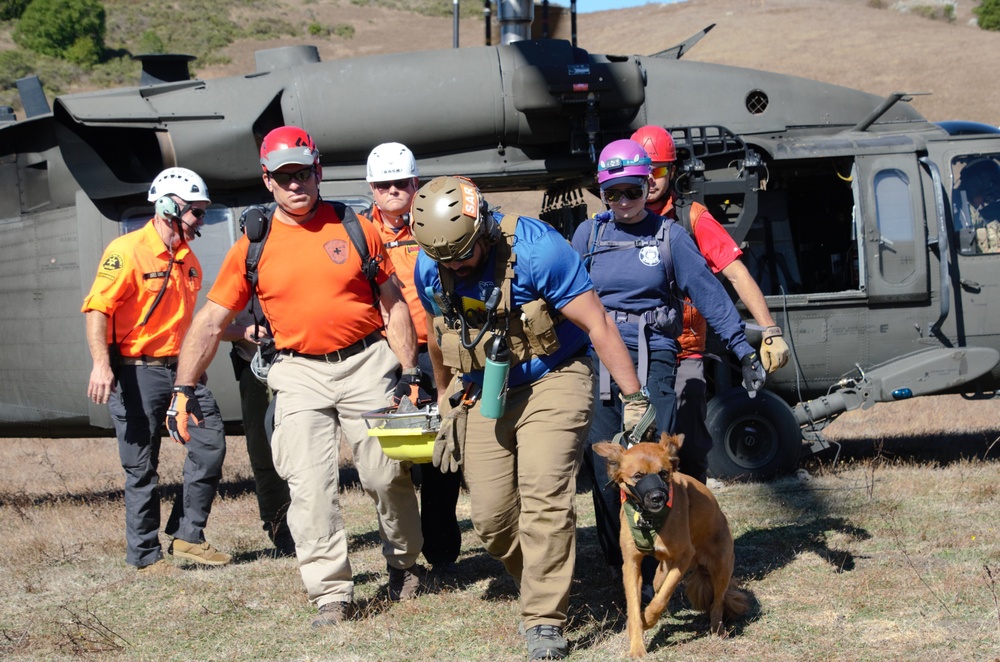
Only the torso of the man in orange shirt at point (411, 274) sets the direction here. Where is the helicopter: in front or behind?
behind

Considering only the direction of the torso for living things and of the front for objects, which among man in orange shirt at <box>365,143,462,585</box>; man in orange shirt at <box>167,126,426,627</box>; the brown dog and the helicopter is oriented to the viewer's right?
the helicopter

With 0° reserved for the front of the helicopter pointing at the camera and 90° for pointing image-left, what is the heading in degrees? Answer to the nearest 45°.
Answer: approximately 270°

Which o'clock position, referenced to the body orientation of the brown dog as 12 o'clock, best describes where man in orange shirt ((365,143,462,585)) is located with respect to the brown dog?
The man in orange shirt is roughly at 3 o'clock from the brown dog.

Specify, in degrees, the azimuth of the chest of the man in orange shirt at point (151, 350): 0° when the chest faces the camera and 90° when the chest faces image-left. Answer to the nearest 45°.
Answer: approximately 315°

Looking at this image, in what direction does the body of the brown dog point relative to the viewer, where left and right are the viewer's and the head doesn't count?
facing the viewer and to the left of the viewer

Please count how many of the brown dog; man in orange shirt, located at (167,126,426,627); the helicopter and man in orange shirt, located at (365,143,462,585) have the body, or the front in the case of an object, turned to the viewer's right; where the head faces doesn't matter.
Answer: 1

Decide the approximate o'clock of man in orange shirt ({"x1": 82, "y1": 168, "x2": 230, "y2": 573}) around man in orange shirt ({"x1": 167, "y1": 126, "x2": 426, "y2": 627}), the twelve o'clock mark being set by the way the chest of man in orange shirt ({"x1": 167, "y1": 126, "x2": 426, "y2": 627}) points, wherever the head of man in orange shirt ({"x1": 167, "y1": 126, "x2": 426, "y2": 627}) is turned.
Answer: man in orange shirt ({"x1": 82, "y1": 168, "x2": 230, "y2": 573}) is roughly at 5 o'clock from man in orange shirt ({"x1": 167, "y1": 126, "x2": 426, "y2": 627}).

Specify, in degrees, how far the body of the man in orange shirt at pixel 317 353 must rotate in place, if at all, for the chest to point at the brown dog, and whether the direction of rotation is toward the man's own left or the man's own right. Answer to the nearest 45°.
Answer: approximately 45° to the man's own left

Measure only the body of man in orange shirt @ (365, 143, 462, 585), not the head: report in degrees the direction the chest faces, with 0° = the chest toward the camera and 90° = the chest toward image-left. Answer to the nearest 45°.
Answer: approximately 0°

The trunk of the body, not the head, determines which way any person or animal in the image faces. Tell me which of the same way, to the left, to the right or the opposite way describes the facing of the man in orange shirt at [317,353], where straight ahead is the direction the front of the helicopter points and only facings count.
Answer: to the right

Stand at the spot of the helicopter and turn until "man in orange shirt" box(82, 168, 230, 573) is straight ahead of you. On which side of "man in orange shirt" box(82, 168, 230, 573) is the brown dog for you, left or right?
left
